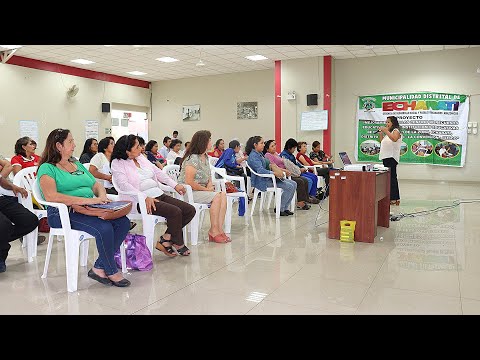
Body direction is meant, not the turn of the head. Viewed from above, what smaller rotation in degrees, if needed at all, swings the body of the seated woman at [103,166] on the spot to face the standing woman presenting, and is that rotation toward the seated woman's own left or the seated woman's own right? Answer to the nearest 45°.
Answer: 0° — they already face them

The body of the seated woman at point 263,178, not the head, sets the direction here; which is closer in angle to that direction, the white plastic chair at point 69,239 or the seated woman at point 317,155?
the seated woman

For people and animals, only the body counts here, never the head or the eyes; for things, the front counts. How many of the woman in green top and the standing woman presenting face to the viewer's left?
1

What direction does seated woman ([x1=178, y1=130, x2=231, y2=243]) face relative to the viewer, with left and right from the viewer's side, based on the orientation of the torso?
facing to the right of the viewer

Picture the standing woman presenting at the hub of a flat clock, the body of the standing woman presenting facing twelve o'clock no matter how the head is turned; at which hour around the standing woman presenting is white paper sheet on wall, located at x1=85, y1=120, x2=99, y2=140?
The white paper sheet on wall is roughly at 1 o'clock from the standing woman presenting.

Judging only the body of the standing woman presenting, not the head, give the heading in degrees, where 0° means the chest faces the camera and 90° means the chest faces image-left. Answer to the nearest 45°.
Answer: approximately 90°

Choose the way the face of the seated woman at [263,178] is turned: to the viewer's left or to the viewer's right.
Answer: to the viewer's right

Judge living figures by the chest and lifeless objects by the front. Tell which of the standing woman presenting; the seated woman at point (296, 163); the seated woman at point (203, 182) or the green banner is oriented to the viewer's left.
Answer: the standing woman presenting

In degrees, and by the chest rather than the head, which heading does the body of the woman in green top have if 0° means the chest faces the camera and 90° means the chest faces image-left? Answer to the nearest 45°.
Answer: approximately 315°

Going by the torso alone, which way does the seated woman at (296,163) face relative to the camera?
to the viewer's right
